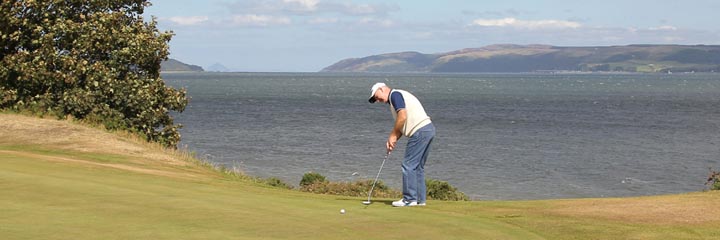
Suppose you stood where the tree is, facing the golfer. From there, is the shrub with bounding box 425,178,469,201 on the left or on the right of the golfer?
left

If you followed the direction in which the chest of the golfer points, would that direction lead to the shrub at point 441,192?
no

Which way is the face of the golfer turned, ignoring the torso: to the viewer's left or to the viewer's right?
to the viewer's left

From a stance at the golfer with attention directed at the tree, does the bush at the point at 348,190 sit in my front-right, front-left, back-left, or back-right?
front-right

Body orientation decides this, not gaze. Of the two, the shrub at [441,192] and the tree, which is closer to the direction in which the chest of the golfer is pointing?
the tree

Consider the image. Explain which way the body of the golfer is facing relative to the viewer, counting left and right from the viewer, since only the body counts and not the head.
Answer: facing to the left of the viewer
